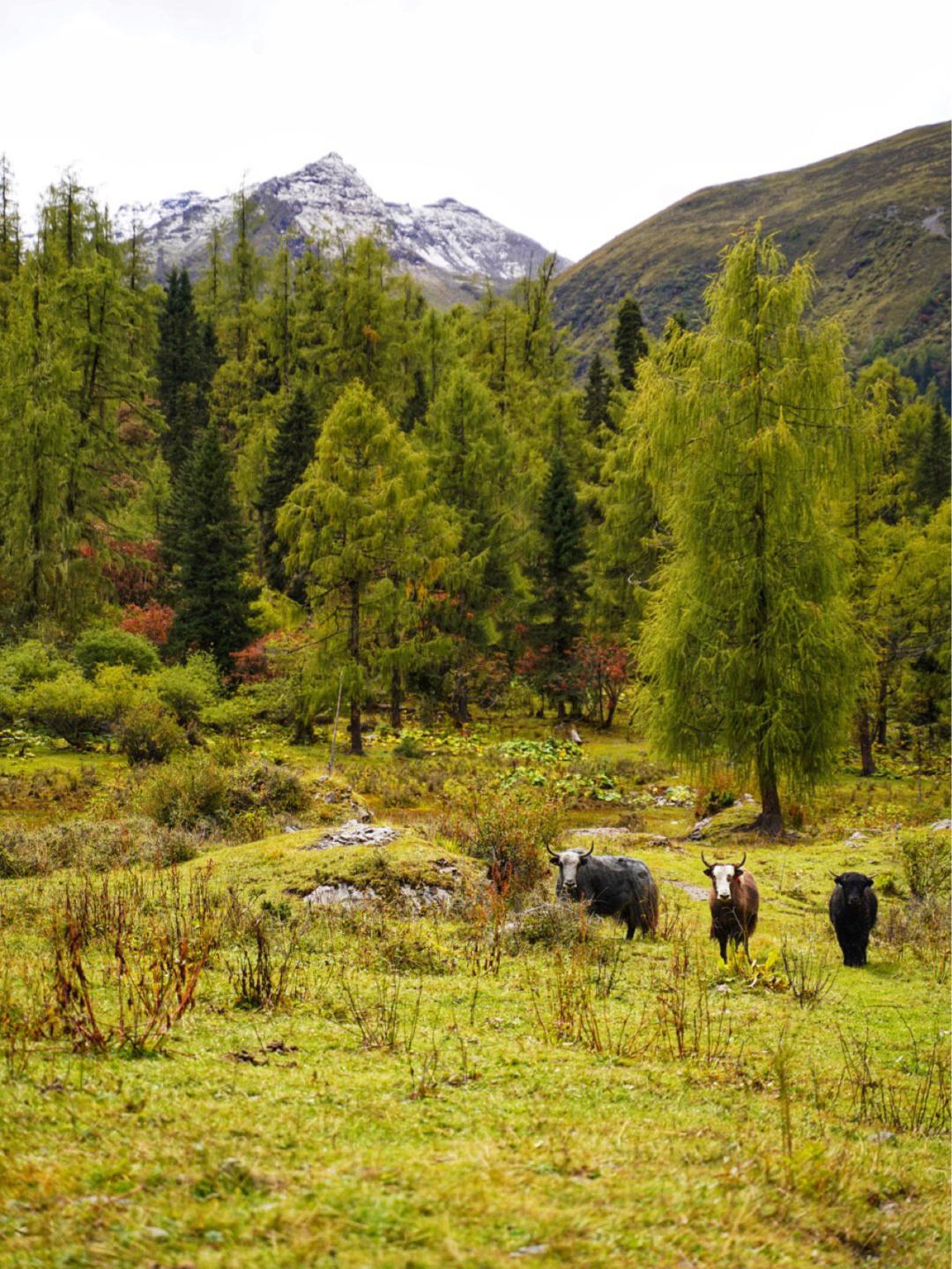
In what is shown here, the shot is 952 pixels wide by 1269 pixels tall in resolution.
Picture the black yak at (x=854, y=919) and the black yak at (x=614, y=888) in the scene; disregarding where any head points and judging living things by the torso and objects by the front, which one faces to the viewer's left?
the black yak at (x=614, y=888)

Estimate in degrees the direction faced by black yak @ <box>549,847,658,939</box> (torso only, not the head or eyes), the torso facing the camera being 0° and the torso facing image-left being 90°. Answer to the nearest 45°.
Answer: approximately 90°

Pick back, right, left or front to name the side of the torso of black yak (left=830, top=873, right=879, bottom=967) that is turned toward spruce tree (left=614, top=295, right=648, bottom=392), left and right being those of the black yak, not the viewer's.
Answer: back

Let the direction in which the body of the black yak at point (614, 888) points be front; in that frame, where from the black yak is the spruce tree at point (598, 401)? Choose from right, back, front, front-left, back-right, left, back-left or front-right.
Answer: right

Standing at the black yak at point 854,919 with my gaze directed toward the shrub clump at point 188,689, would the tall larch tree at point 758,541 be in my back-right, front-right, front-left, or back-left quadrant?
front-right

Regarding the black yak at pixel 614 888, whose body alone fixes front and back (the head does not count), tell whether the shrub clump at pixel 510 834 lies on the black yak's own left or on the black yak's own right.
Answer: on the black yak's own right

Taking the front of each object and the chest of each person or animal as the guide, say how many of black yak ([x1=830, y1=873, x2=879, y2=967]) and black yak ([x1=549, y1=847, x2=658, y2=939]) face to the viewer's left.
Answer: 1

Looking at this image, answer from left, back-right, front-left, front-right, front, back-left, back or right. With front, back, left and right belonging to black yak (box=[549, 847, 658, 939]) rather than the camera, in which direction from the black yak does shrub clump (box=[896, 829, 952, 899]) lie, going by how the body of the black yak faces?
back-right

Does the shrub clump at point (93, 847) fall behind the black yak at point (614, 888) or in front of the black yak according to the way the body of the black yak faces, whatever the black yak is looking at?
in front

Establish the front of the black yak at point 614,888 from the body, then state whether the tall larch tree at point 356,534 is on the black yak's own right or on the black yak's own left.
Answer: on the black yak's own right

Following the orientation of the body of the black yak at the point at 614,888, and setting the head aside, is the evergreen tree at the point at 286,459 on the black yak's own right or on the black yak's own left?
on the black yak's own right

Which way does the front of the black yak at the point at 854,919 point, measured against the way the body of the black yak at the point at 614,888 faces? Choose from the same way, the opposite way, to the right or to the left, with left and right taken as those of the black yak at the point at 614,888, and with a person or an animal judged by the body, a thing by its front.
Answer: to the left

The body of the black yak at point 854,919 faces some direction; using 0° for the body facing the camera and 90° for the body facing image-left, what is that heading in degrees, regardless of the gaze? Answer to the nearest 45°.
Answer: approximately 0°
